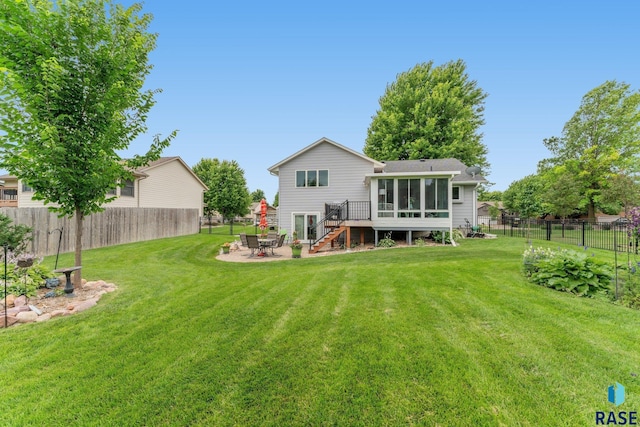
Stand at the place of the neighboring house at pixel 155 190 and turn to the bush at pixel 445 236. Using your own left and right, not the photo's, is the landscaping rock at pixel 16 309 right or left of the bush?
right

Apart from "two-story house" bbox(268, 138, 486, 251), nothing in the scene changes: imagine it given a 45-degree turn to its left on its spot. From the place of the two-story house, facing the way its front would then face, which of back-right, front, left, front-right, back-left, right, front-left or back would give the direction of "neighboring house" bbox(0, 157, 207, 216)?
front-left

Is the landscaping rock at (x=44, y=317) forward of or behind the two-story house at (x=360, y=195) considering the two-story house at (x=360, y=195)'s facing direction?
behind

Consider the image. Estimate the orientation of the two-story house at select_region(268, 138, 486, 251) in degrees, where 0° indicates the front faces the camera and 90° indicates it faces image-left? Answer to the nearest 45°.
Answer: approximately 180°

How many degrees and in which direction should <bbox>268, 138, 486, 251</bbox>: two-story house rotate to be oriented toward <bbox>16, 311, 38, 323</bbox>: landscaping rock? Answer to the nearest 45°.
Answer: approximately 180°

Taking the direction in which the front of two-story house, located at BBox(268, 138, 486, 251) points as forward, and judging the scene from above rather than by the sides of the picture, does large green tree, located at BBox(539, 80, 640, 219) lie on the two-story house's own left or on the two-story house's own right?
on the two-story house's own right

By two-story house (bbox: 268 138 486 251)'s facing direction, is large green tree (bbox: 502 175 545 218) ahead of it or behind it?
ahead

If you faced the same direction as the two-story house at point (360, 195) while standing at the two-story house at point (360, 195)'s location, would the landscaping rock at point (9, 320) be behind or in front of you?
behind

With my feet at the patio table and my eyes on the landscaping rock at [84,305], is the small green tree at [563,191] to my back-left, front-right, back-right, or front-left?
back-left

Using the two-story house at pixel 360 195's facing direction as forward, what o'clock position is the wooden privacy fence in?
The wooden privacy fence is roughly at 8 o'clock from the two-story house.

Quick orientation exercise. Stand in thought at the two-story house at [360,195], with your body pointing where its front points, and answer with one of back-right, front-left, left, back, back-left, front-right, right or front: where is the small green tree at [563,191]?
front-right

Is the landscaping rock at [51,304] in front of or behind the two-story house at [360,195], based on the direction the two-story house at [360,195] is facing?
behind
